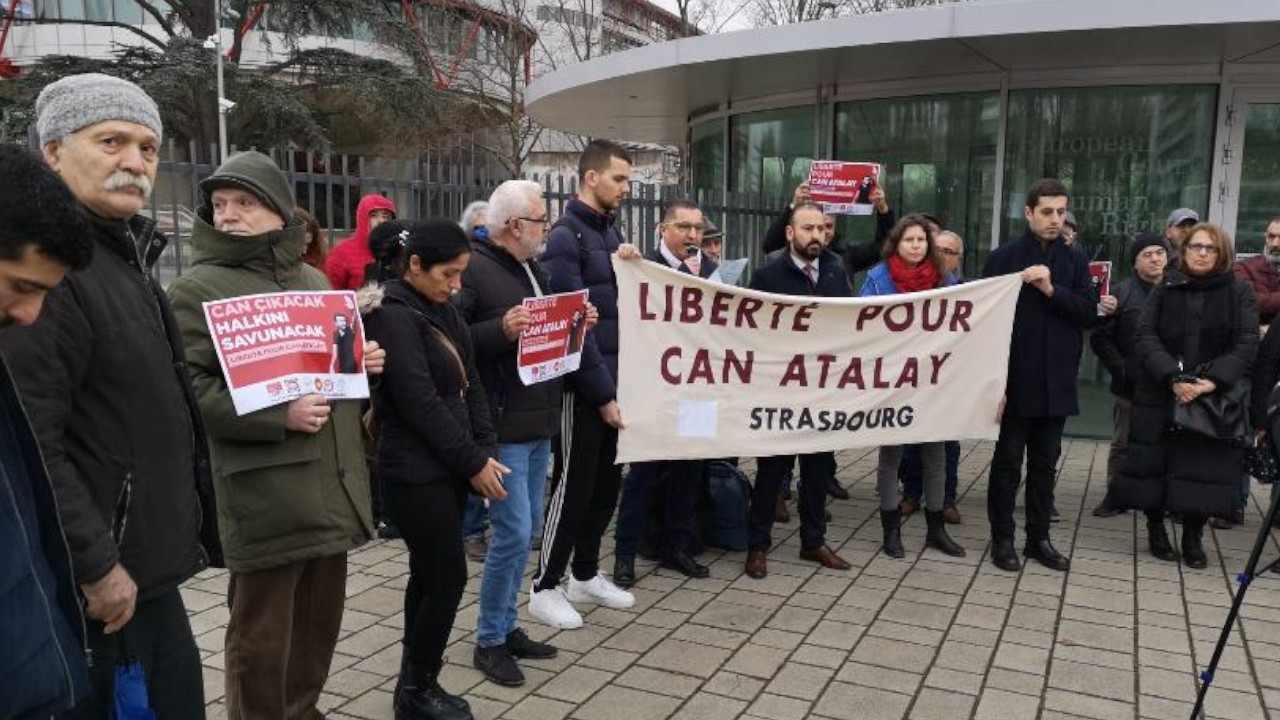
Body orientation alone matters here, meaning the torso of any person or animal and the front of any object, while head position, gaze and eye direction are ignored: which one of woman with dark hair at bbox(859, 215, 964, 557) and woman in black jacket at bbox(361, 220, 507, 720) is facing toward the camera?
the woman with dark hair

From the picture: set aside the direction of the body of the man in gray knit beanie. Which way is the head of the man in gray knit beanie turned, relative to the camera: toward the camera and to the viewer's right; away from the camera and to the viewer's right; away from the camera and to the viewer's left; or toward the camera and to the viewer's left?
toward the camera and to the viewer's right

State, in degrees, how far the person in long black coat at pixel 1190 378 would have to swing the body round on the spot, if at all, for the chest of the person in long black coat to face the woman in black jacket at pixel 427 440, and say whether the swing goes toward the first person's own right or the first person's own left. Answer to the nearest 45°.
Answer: approximately 45° to the first person's own right

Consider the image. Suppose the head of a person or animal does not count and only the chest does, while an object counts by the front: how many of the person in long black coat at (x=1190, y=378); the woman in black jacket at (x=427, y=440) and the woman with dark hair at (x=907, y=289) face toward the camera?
2

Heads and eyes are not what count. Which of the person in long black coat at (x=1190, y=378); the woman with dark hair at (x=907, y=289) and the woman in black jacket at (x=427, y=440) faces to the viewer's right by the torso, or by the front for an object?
the woman in black jacket

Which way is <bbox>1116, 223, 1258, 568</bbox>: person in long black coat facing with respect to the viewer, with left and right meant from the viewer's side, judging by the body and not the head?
facing the viewer

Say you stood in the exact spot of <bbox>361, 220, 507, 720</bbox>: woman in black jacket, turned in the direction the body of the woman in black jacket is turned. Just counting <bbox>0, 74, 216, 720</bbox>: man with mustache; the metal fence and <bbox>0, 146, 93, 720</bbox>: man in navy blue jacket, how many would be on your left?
1

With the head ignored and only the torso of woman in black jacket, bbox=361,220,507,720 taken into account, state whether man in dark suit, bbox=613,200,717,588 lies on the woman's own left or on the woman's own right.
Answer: on the woman's own left

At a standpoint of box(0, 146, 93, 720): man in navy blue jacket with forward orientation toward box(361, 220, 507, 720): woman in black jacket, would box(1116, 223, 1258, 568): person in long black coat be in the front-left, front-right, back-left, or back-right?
front-right

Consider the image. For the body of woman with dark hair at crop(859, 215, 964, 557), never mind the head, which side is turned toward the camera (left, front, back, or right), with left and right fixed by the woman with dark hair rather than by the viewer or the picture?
front

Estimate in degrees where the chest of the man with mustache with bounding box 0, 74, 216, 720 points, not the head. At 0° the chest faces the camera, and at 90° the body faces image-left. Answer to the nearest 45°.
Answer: approximately 315°

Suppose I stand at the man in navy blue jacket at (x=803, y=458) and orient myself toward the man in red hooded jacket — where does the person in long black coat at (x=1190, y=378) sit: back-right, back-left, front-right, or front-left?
back-right

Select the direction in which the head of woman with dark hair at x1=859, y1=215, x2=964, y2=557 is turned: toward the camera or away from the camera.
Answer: toward the camera

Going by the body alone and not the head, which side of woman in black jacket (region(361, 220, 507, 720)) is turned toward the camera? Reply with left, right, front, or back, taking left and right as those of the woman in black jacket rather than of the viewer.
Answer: right

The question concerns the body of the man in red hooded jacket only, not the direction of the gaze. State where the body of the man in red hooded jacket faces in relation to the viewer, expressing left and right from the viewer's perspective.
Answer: facing the viewer and to the right of the viewer

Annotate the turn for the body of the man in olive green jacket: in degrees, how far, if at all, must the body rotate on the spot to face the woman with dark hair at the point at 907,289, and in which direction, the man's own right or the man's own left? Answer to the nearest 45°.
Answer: approximately 90° to the man's own left

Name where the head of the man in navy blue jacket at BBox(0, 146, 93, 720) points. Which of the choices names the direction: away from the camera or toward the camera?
toward the camera

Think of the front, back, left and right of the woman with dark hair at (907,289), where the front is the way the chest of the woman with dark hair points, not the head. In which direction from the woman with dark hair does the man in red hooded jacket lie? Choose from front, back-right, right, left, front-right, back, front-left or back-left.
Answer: right

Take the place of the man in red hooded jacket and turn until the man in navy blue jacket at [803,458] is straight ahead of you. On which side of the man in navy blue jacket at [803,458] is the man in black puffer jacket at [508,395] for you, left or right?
right

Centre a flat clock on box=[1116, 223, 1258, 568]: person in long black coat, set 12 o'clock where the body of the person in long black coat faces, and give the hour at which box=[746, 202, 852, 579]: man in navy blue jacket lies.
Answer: The man in navy blue jacket is roughly at 2 o'clock from the person in long black coat.
